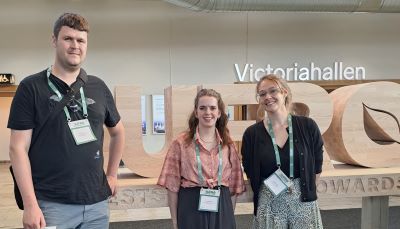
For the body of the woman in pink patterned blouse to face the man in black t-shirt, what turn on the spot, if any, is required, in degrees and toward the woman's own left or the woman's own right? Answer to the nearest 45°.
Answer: approximately 45° to the woman's own right

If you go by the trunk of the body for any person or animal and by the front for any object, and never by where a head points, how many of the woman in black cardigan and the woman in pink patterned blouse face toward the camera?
2

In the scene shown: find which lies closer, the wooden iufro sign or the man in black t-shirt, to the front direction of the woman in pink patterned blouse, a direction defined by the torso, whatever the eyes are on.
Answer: the man in black t-shirt

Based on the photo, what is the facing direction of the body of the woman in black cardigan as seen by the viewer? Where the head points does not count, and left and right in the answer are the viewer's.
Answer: facing the viewer

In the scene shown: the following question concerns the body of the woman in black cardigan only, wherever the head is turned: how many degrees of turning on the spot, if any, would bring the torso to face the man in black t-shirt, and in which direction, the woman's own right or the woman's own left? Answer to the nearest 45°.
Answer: approximately 45° to the woman's own right

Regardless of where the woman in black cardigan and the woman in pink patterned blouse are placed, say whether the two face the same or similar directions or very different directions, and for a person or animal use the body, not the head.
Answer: same or similar directions

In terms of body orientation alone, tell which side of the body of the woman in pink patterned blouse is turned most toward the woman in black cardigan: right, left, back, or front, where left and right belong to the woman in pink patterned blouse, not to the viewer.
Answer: left

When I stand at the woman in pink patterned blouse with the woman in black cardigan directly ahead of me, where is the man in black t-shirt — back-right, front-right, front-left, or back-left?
back-right

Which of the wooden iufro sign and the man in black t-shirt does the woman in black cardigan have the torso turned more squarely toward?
the man in black t-shirt

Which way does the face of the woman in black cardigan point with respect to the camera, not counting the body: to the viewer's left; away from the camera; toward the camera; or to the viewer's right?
toward the camera

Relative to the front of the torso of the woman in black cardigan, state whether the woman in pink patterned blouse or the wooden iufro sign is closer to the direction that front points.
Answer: the woman in pink patterned blouse

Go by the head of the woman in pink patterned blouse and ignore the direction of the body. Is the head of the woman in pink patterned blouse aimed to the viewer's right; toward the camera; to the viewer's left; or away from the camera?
toward the camera

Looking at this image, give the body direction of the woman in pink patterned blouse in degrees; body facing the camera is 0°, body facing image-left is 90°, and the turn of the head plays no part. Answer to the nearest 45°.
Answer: approximately 0°
